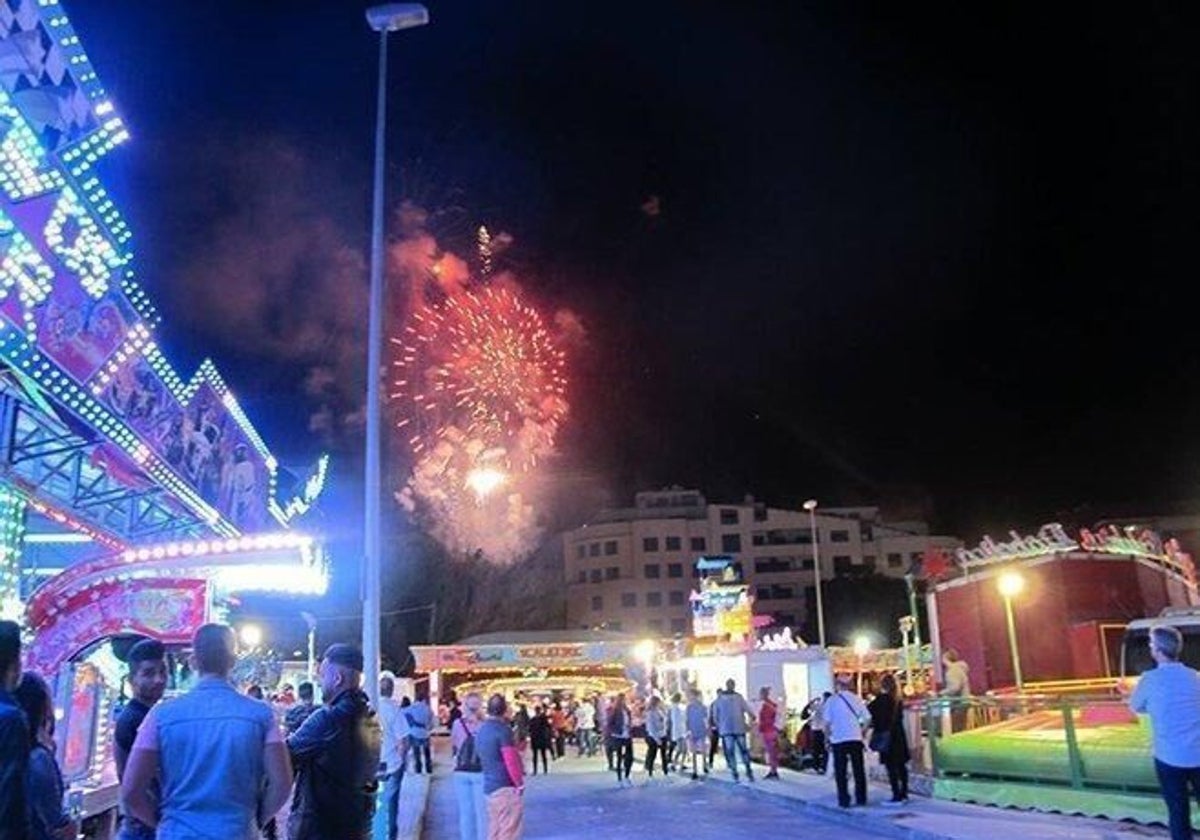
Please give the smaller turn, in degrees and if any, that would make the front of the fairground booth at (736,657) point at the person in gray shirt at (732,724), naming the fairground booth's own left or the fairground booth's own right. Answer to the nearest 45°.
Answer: approximately 45° to the fairground booth's own left

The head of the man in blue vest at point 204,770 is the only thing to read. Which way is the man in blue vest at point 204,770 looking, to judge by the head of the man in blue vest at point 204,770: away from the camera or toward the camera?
away from the camera

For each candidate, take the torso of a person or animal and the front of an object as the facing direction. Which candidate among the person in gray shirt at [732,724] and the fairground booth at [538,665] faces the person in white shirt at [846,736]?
the fairground booth

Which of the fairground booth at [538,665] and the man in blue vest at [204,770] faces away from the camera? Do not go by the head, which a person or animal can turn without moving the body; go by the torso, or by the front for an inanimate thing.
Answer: the man in blue vest

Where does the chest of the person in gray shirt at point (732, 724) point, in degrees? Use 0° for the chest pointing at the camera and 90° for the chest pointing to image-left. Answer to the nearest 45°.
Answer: approximately 180°

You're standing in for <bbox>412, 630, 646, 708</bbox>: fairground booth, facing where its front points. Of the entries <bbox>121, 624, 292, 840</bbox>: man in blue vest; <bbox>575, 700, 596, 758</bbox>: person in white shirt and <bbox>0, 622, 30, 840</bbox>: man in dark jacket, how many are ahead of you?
3

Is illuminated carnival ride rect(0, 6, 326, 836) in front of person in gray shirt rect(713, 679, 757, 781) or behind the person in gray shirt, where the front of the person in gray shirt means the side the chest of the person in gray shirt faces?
behind

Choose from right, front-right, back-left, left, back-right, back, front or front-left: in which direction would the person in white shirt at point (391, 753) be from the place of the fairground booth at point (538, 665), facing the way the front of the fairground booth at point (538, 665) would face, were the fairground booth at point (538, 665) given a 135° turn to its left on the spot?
back-right

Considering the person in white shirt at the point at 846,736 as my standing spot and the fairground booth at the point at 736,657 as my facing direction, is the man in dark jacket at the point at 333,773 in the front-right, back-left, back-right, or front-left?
back-left

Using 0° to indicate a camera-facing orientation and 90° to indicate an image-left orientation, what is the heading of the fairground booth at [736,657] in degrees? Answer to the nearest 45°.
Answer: approximately 45°

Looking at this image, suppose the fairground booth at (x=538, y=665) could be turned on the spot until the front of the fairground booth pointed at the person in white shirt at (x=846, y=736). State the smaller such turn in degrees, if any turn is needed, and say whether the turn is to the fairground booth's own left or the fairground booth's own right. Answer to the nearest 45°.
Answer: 0° — it already faces them

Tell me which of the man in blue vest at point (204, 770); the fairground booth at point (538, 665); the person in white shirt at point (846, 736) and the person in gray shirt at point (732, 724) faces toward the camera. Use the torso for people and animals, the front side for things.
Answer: the fairground booth

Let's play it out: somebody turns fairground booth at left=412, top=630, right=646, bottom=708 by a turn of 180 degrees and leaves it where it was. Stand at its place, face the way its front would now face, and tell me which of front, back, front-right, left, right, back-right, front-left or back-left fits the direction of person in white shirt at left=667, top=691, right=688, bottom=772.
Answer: back

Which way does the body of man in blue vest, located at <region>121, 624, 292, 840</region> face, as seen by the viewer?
away from the camera

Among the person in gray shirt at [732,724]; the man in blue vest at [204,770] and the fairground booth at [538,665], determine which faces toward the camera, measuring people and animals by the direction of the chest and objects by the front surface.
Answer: the fairground booth
